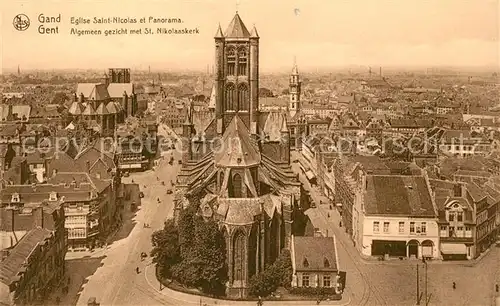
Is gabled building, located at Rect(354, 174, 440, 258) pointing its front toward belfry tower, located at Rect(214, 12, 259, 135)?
no

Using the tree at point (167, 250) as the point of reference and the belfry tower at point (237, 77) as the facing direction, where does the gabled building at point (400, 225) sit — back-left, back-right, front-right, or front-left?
front-right

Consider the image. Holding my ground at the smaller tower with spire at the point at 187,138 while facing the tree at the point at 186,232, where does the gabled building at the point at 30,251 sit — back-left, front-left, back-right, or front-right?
front-right

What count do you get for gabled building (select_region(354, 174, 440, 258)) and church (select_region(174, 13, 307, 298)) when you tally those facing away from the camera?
1

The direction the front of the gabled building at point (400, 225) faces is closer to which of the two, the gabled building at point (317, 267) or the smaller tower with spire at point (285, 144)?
the gabled building

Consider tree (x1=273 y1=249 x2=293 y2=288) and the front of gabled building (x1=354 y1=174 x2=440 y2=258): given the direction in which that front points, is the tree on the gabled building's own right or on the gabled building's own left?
on the gabled building's own right

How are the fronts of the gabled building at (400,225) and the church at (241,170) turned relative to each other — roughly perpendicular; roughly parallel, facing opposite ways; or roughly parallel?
roughly parallel, facing opposite ways

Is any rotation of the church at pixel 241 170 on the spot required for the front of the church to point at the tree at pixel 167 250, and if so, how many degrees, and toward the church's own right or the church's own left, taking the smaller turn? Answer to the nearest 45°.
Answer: approximately 135° to the church's own left

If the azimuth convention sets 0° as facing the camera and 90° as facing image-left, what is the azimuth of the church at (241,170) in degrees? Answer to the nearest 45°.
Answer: approximately 180°

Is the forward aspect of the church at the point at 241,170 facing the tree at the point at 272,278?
no

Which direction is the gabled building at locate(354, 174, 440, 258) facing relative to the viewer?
toward the camera

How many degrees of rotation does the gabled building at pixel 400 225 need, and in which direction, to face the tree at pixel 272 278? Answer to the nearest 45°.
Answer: approximately 45° to its right

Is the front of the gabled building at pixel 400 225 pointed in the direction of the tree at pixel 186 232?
no

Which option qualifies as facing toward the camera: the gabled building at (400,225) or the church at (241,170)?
the gabled building
